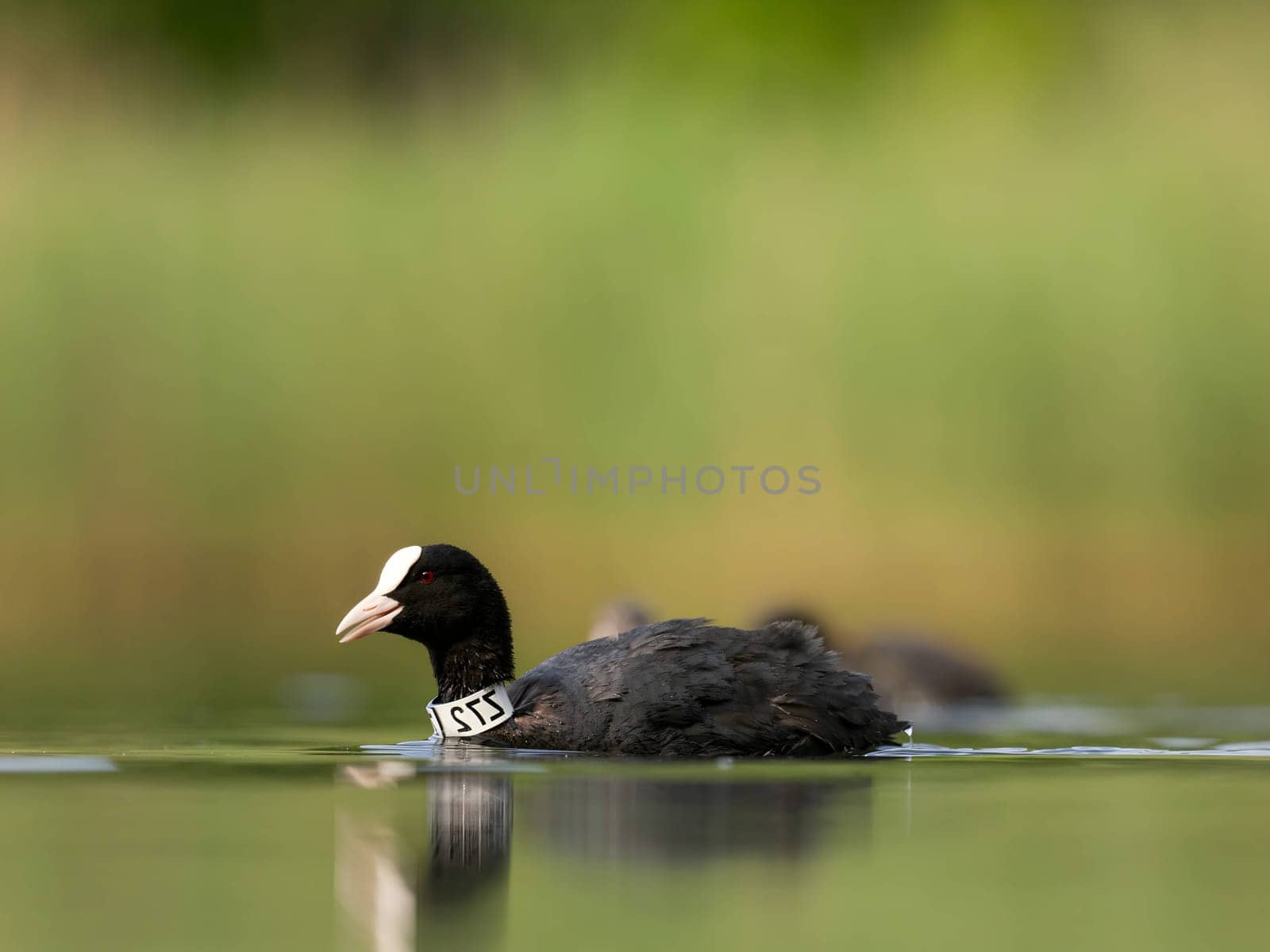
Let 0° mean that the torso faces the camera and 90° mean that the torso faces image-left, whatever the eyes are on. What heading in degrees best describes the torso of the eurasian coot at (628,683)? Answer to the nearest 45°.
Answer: approximately 90°
